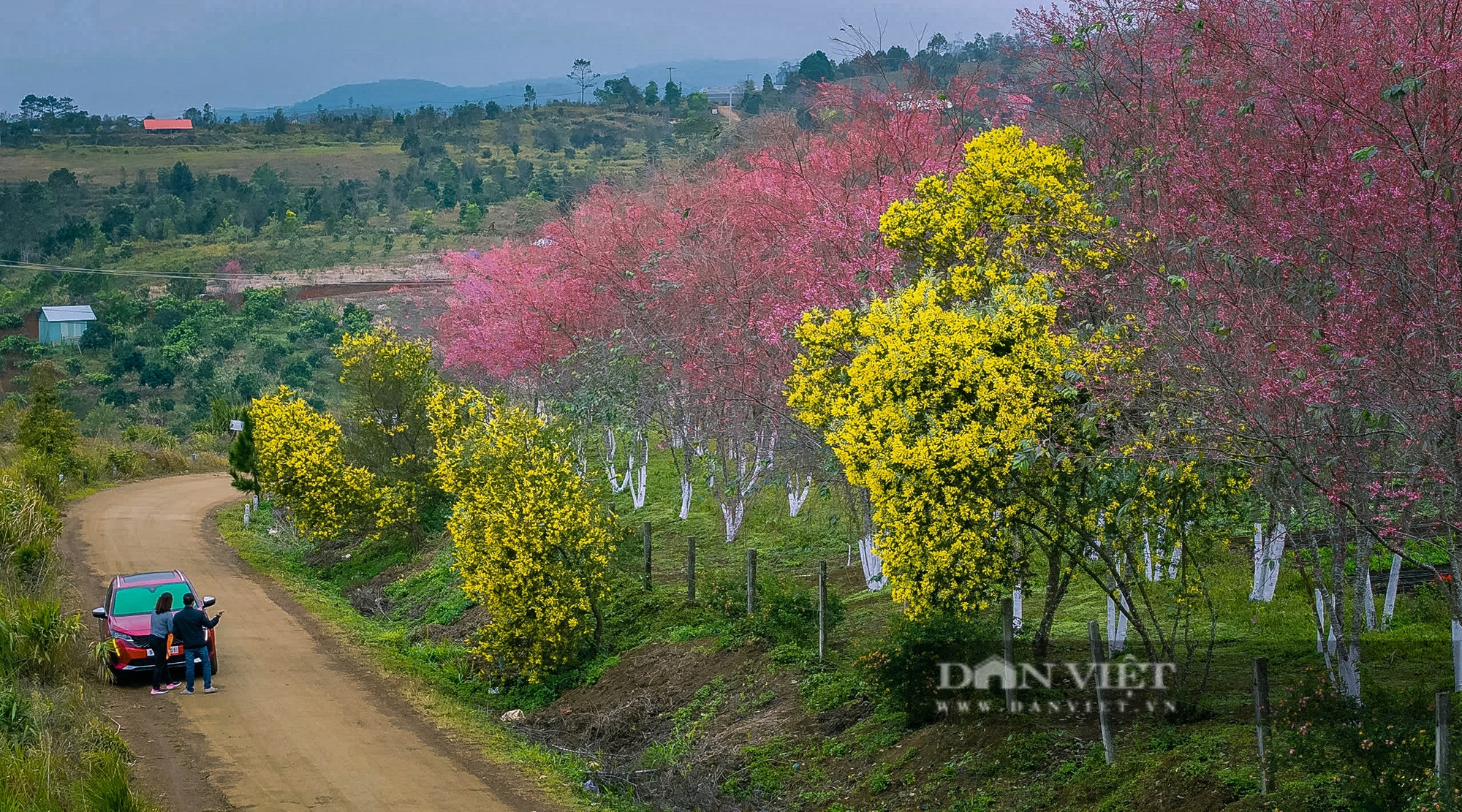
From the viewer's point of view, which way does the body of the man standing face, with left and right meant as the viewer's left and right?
facing away from the viewer

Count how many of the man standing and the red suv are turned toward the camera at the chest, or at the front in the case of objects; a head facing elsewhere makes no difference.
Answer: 1

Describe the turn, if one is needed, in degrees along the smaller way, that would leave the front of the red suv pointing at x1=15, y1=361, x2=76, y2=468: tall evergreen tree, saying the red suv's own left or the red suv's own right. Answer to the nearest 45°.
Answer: approximately 180°

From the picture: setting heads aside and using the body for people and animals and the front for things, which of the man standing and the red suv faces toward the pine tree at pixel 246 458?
the man standing

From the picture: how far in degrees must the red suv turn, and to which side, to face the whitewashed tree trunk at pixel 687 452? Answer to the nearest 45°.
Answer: approximately 135° to its left

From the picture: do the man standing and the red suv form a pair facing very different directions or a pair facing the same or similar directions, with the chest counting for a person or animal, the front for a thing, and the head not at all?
very different directions

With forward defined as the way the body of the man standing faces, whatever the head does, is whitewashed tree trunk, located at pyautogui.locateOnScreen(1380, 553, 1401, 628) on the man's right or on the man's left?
on the man's right

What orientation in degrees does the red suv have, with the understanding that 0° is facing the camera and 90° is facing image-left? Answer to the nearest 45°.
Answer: approximately 0°

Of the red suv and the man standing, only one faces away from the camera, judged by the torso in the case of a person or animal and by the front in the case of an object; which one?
the man standing
